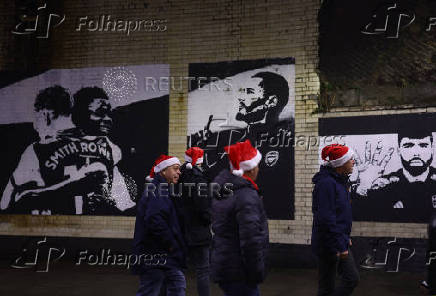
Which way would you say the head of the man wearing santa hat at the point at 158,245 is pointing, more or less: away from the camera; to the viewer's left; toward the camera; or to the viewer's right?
to the viewer's right

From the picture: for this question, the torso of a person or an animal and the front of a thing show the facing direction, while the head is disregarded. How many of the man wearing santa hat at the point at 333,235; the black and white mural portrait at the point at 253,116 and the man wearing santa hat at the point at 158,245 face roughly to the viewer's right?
2

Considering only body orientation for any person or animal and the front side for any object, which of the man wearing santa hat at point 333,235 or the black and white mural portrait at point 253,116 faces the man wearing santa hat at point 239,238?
the black and white mural portrait

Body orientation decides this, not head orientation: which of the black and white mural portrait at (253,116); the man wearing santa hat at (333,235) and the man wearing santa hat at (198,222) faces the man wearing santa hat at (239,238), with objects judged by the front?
the black and white mural portrait

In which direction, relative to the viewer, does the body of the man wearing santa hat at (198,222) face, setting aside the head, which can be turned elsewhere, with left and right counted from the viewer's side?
facing away from the viewer and to the right of the viewer

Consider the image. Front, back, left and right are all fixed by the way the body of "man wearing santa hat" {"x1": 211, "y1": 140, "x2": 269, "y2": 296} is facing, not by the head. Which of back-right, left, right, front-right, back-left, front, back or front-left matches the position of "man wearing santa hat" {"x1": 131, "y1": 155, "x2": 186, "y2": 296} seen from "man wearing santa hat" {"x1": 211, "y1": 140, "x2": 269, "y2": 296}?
left

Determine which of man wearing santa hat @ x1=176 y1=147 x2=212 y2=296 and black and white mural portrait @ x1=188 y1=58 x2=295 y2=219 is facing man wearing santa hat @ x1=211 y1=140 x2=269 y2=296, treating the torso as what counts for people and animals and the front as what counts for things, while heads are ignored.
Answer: the black and white mural portrait

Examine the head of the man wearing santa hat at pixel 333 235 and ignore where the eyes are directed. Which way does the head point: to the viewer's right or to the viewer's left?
to the viewer's right

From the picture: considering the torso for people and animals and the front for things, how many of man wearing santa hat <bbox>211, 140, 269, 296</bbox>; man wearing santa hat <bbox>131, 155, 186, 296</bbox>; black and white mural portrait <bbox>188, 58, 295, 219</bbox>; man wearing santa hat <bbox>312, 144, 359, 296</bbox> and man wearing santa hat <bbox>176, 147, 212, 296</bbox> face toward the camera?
1

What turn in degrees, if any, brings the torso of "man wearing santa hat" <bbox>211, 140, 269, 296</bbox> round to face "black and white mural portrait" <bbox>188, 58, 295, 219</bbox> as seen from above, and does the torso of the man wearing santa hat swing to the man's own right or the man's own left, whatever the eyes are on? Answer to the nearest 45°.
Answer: approximately 45° to the man's own left

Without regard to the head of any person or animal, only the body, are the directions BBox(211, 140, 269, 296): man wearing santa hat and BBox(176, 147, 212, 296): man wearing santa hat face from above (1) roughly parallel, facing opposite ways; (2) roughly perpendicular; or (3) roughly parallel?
roughly parallel

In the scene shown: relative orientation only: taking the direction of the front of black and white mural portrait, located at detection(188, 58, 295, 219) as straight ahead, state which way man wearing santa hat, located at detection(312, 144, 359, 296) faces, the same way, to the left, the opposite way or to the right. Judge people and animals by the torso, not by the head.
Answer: to the left

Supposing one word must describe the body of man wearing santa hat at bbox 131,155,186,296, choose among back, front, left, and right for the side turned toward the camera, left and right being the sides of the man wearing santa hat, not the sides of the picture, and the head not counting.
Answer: right

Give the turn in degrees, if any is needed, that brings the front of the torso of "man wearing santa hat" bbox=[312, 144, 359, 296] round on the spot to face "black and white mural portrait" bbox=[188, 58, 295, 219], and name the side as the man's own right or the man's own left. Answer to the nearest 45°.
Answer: approximately 90° to the man's own left

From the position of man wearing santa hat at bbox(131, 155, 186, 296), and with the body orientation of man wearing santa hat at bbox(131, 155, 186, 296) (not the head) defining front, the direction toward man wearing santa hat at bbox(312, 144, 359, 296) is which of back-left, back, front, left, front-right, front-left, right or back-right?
front
